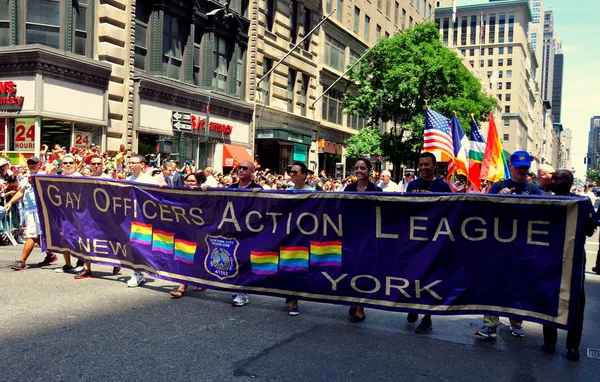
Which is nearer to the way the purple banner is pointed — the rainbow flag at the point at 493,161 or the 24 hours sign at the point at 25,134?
the 24 hours sign

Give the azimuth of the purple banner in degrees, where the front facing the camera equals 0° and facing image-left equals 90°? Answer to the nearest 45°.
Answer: approximately 45°

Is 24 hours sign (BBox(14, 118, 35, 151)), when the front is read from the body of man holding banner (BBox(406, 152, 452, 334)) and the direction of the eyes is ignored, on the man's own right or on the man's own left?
on the man's own right

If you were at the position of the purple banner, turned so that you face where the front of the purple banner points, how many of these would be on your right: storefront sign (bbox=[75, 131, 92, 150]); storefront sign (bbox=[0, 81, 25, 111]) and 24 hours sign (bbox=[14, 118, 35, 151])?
3

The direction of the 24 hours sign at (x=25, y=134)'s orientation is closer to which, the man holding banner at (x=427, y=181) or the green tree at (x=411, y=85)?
the man holding banner

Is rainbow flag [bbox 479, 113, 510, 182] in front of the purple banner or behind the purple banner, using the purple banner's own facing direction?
behind

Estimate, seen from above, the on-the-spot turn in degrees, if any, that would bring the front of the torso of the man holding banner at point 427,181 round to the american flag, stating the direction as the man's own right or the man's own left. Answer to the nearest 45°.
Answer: approximately 135° to the man's own right
